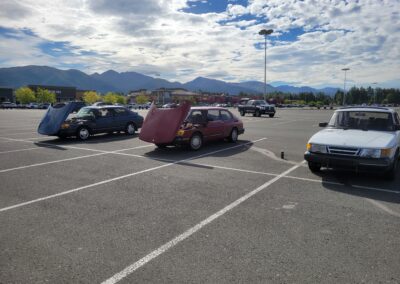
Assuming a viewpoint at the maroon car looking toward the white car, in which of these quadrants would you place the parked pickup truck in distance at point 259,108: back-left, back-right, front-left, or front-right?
back-left

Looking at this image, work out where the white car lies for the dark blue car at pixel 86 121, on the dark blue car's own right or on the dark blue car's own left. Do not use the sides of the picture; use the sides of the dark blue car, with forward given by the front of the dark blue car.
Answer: on the dark blue car's own left

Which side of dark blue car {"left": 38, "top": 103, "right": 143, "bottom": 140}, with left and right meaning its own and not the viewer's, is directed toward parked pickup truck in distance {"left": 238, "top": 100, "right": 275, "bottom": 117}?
back

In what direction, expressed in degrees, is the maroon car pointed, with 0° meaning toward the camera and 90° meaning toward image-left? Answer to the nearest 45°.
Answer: approximately 45°

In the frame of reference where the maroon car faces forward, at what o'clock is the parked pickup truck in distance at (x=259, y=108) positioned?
The parked pickup truck in distance is roughly at 5 o'clock from the maroon car.

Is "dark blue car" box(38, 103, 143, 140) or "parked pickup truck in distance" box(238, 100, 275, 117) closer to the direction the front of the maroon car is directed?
the dark blue car
